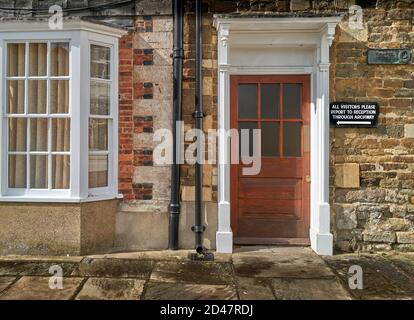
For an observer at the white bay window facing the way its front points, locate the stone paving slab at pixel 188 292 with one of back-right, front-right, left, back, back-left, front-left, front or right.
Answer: front-left

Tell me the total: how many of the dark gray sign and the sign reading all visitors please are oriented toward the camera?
2

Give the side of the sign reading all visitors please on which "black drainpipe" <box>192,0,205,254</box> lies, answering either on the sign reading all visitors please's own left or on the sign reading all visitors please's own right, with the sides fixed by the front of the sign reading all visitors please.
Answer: on the sign reading all visitors please's own right

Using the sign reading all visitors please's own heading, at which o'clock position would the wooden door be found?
The wooden door is roughly at 3 o'clock from the sign reading all visitors please.

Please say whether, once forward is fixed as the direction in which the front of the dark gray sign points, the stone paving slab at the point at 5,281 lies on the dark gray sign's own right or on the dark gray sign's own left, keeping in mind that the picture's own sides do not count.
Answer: on the dark gray sign's own right

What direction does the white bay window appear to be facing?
toward the camera

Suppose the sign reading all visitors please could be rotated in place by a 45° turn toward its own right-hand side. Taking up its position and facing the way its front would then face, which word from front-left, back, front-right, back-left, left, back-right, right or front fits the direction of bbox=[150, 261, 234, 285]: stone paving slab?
front

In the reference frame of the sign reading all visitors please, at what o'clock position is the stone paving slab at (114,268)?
The stone paving slab is roughly at 2 o'clock from the sign reading all visitors please.

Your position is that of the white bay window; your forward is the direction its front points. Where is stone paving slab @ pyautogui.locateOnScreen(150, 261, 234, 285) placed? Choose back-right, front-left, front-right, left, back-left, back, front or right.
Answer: front-left

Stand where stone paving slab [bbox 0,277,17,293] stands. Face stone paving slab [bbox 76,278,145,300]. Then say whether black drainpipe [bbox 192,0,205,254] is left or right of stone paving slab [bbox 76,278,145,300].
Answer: left

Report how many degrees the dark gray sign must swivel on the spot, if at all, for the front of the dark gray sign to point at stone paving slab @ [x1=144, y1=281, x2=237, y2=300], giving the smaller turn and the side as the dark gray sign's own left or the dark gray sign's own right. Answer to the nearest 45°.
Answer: approximately 45° to the dark gray sign's own right

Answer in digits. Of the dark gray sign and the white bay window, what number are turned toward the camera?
2
